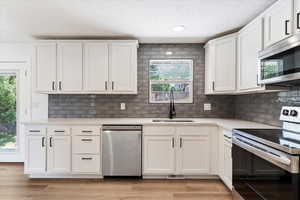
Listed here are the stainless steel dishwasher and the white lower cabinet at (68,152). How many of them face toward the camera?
2

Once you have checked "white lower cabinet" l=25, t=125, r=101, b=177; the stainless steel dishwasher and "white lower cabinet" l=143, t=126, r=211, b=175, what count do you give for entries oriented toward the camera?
3

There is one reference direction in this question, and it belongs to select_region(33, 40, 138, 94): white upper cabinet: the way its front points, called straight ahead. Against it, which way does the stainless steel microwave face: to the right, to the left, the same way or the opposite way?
to the right

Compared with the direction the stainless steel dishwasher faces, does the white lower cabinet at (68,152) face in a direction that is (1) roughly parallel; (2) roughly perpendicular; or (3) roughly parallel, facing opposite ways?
roughly parallel

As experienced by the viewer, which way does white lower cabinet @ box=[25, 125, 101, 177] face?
facing the viewer

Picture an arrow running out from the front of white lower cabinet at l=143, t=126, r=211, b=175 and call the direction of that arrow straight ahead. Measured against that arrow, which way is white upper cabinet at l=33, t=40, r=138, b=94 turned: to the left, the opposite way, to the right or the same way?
the same way

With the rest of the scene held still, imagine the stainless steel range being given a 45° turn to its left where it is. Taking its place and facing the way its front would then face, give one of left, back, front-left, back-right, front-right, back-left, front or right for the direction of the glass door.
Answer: right

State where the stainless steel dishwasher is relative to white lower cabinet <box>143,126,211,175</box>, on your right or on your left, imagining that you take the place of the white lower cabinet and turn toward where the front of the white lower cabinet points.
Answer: on your right

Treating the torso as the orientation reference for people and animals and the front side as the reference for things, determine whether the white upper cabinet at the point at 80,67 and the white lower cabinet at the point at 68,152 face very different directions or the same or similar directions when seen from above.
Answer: same or similar directions

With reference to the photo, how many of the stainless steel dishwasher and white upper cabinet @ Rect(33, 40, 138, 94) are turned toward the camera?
2

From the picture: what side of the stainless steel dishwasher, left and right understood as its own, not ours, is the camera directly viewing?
front

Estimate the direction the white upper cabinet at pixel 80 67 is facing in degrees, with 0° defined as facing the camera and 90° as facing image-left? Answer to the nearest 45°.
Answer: approximately 0°

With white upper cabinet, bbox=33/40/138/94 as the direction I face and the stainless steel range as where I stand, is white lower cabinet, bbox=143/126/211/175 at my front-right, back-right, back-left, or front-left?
front-right

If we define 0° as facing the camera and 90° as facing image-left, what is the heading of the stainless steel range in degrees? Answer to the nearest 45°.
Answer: approximately 45°

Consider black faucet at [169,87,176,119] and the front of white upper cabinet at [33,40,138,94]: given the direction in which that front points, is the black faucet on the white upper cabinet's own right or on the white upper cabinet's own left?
on the white upper cabinet's own left

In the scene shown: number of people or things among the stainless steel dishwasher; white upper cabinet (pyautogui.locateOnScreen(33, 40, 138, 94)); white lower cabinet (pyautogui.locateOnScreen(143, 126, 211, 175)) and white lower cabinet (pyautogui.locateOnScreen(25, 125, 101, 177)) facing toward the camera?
4

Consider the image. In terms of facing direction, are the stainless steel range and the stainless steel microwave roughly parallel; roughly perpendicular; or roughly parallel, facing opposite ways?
roughly parallel
